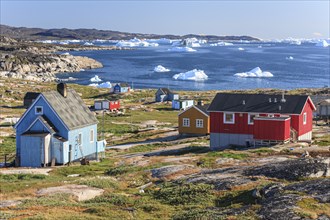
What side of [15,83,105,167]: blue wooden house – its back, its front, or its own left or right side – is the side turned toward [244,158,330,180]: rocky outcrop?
left

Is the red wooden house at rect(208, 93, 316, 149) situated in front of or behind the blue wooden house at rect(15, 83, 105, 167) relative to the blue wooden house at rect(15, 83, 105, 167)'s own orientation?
behind

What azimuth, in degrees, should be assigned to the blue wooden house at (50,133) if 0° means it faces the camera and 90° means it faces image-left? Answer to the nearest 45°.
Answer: approximately 45°

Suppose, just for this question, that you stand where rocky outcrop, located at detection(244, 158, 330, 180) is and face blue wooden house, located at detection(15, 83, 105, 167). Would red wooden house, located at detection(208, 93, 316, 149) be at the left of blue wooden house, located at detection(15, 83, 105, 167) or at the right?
right

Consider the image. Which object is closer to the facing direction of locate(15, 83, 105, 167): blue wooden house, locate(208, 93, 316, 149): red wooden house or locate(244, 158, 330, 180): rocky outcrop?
the rocky outcrop
